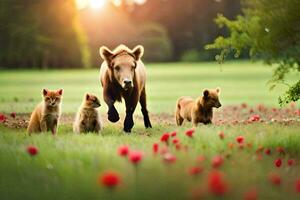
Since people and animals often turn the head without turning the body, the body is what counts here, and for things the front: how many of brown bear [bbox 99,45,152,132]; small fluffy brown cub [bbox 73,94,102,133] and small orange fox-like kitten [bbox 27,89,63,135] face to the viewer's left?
0

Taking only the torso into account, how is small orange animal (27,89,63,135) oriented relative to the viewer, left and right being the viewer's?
facing the viewer and to the right of the viewer

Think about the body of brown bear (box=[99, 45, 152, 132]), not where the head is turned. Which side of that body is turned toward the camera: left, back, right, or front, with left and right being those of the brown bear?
front

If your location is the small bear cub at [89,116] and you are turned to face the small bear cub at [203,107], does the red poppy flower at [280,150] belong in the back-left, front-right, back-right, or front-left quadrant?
front-right

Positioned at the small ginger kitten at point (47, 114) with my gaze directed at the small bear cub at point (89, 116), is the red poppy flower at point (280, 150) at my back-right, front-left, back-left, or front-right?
front-right

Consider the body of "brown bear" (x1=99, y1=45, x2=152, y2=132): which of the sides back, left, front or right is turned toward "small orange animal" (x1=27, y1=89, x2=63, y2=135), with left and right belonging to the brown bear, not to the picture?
right

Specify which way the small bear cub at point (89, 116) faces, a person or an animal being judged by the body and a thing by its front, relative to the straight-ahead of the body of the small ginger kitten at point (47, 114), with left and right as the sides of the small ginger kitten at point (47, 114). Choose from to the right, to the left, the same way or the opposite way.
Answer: the same way

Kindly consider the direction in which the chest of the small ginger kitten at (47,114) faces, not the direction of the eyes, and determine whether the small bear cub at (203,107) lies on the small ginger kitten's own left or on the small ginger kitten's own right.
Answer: on the small ginger kitten's own left

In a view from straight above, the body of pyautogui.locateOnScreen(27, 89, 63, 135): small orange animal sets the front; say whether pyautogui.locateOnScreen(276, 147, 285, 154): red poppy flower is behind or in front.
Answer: in front

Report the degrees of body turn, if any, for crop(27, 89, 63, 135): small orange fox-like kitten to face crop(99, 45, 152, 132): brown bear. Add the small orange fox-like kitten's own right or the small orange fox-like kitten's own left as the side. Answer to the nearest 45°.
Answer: approximately 45° to the small orange fox-like kitten's own left

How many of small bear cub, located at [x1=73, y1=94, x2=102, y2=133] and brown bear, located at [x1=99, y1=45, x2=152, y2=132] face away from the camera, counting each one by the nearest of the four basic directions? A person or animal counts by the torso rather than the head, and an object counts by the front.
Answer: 0
